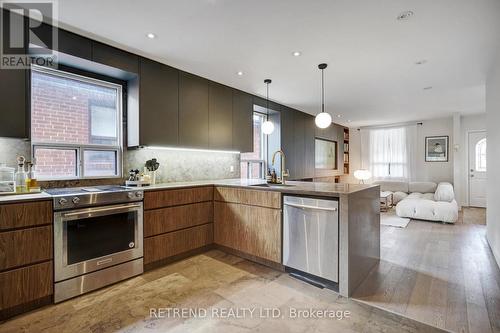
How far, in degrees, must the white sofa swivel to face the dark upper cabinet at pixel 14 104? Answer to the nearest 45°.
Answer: approximately 45° to its right

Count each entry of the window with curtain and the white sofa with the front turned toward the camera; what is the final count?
2

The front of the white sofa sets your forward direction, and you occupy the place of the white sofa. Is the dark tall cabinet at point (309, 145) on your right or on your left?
on your right

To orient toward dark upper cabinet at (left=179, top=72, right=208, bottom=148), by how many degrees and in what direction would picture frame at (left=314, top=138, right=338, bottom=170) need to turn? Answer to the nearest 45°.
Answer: approximately 45° to its right

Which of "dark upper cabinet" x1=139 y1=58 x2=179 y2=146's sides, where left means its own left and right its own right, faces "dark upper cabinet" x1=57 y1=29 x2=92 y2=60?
right

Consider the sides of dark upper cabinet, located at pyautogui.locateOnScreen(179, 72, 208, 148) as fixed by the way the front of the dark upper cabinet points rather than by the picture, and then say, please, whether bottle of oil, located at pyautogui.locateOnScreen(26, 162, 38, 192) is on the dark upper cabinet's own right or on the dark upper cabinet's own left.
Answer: on the dark upper cabinet's own right

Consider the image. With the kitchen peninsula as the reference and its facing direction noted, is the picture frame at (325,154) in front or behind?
behind

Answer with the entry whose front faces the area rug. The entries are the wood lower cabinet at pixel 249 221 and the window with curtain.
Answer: the window with curtain
